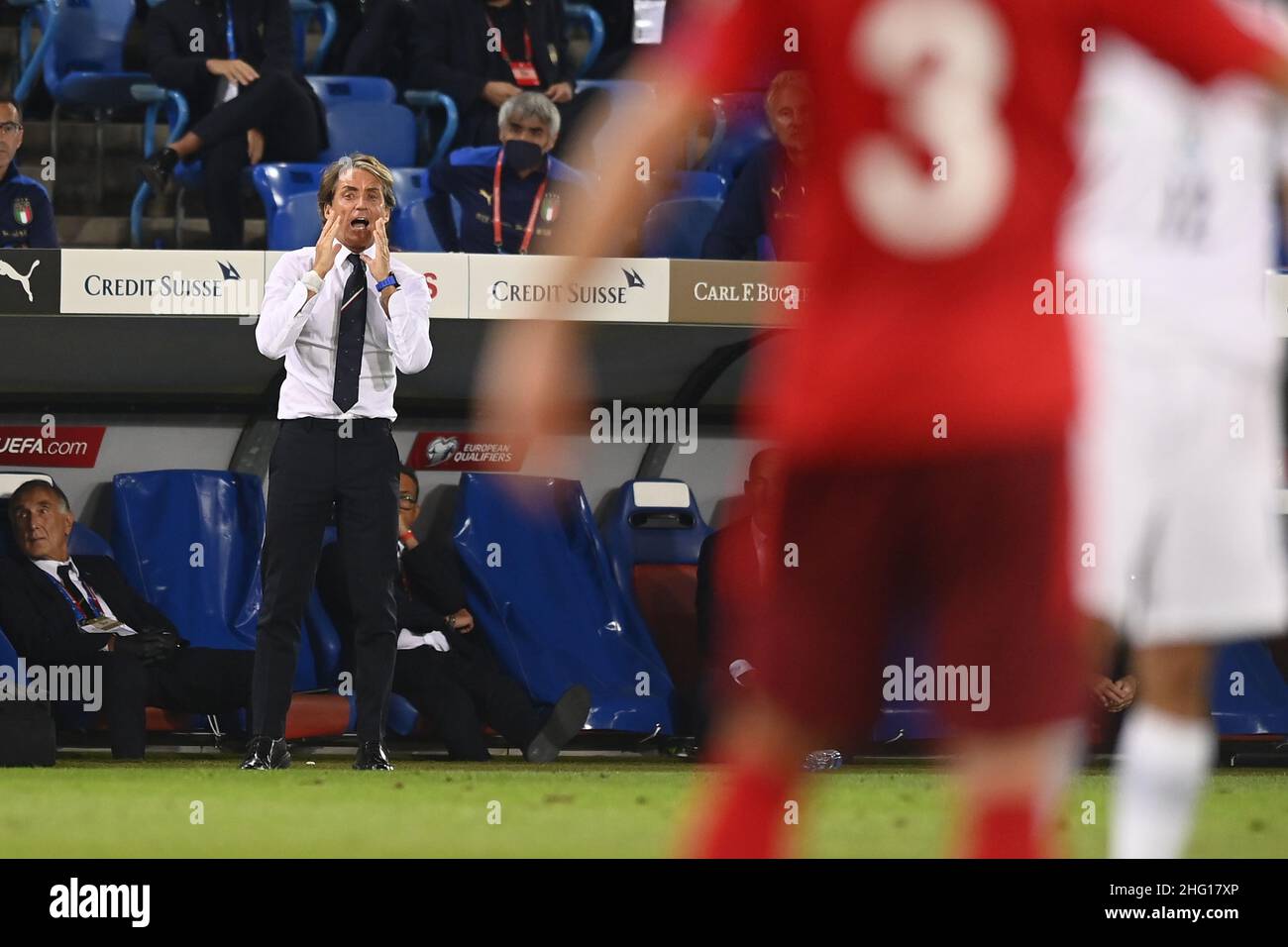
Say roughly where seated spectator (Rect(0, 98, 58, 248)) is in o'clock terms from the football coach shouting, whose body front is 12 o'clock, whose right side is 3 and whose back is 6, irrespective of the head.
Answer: The seated spectator is roughly at 5 o'clock from the football coach shouting.

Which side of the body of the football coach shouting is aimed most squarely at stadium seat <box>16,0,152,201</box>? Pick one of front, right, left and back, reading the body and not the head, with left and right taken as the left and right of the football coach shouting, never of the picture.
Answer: back

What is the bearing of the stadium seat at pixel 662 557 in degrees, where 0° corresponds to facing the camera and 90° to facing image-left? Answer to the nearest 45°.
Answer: approximately 0°

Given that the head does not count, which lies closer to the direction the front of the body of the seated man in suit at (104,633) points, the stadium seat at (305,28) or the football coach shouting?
the football coach shouting

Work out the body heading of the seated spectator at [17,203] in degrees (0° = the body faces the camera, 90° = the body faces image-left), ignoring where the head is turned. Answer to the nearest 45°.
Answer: approximately 0°
